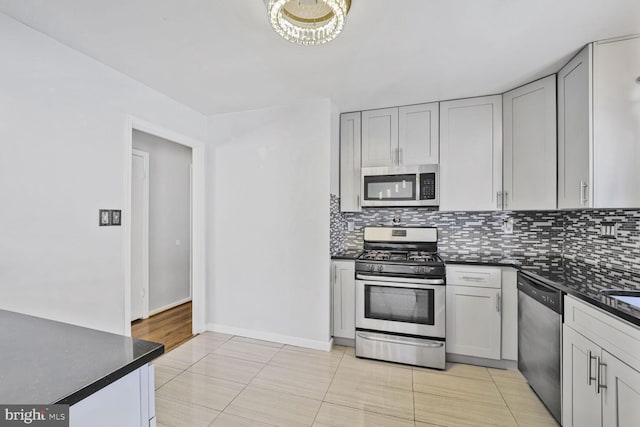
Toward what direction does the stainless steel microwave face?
toward the camera

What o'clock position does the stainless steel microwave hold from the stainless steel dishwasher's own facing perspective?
The stainless steel microwave is roughly at 2 o'clock from the stainless steel dishwasher.

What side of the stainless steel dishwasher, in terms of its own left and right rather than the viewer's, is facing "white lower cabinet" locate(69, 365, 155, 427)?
front

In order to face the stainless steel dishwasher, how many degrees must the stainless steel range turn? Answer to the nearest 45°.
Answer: approximately 90° to its left

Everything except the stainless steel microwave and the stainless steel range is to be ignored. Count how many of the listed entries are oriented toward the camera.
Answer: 2

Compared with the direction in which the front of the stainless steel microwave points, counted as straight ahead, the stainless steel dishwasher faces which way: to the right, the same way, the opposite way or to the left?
to the right

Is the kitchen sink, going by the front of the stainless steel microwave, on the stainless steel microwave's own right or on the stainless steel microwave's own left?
on the stainless steel microwave's own left

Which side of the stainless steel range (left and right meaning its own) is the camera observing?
front

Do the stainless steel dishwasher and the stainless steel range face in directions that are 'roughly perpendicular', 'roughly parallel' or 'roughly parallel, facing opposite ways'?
roughly perpendicular

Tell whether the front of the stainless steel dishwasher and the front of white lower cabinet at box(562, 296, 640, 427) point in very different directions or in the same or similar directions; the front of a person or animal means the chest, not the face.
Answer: same or similar directions

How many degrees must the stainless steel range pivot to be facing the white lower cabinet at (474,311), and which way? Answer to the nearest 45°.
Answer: approximately 90° to its left

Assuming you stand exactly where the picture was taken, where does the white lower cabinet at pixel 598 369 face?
facing the viewer and to the left of the viewer
